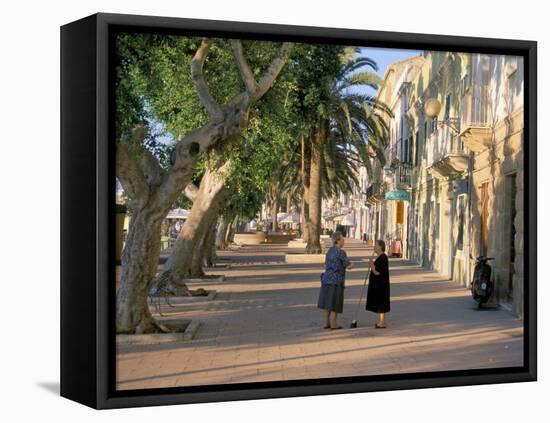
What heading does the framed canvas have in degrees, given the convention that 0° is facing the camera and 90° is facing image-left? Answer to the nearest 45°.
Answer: approximately 315°
